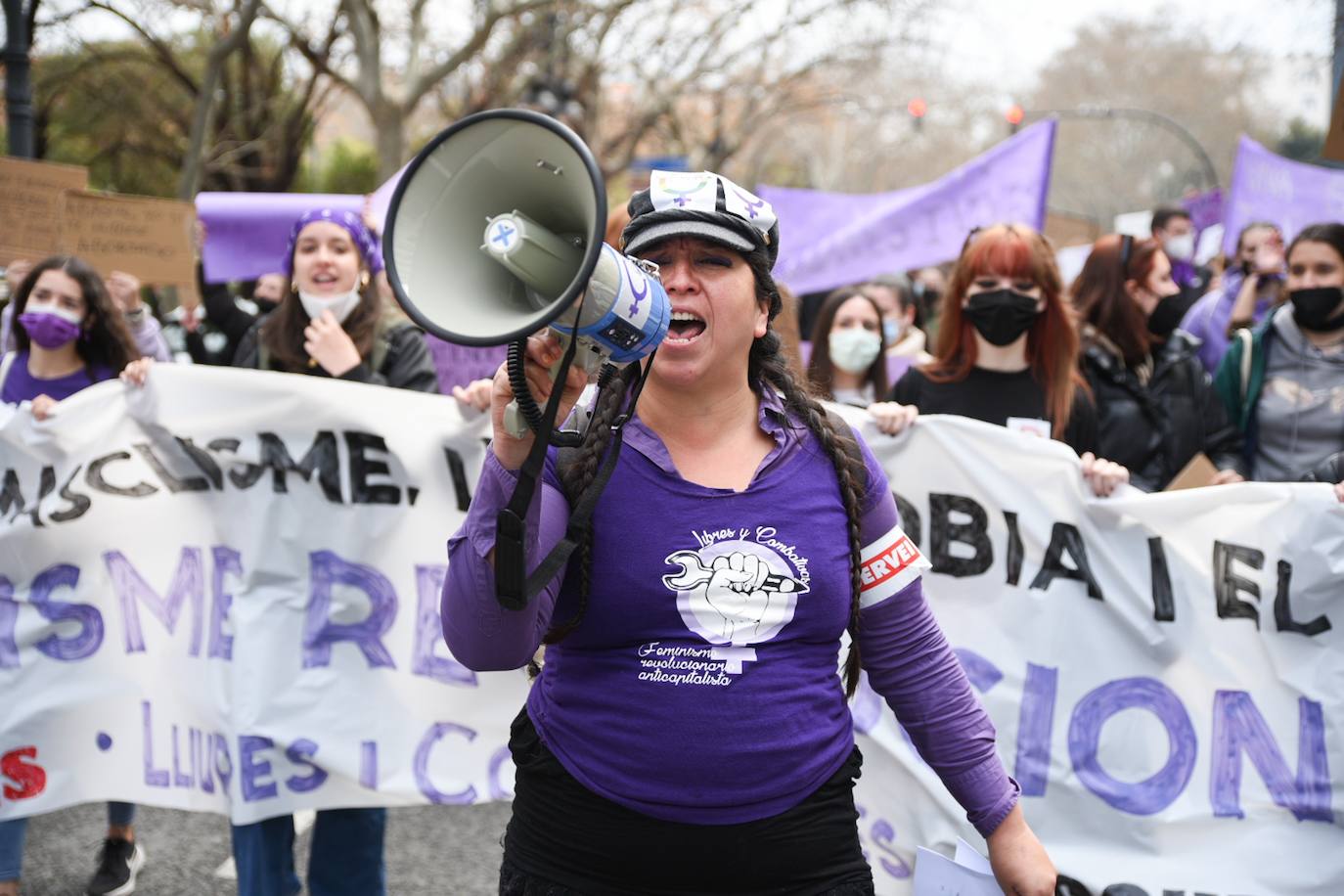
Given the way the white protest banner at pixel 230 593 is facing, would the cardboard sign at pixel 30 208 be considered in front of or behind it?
behind

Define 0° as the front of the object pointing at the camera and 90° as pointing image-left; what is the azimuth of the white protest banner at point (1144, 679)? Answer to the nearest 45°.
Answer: approximately 0°

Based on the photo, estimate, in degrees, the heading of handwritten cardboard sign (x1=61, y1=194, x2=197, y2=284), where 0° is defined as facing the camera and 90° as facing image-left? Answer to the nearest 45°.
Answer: approximately 0°

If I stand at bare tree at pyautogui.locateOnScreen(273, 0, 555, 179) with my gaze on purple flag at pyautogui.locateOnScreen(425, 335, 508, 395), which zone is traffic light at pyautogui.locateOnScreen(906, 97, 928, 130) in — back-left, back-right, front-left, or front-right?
back-left

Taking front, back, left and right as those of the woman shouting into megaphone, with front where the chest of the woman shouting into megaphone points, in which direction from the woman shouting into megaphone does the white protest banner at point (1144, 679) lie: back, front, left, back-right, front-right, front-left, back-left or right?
back-left

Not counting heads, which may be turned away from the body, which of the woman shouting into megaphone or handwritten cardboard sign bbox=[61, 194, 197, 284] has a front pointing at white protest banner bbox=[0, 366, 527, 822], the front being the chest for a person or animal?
the handwritten cardboard sign

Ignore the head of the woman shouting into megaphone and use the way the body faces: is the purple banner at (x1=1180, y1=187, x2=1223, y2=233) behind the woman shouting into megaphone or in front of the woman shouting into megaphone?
behind

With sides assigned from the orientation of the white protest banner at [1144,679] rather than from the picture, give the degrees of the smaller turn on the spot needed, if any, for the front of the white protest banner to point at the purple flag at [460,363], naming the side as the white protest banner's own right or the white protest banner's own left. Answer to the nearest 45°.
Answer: approximately 135° to the white protest banner's own right

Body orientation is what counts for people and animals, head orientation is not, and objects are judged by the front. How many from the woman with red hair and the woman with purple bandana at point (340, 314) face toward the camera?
2

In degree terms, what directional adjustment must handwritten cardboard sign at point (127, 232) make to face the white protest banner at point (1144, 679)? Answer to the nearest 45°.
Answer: approximately 45° to its left
